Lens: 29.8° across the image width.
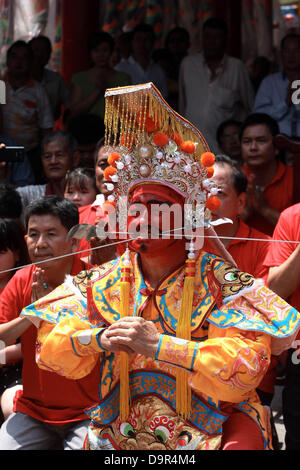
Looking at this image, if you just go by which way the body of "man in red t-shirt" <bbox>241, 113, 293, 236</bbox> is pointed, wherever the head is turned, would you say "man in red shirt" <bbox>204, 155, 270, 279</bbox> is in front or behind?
in front

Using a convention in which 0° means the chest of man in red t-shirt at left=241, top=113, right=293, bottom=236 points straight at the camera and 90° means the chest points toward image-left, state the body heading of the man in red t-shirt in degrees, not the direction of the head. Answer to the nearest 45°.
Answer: approximately 45°

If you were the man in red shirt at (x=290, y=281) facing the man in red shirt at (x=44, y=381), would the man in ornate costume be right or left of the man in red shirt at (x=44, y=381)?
left

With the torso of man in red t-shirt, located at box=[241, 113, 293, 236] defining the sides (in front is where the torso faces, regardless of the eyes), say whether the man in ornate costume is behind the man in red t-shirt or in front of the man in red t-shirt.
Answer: in front

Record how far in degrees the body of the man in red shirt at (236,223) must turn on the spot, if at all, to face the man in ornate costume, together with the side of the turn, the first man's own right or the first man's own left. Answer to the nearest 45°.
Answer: approximately 45° to the first man's own left

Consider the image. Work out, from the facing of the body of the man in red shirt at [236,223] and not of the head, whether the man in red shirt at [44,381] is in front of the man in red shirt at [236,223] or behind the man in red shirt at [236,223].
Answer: in front

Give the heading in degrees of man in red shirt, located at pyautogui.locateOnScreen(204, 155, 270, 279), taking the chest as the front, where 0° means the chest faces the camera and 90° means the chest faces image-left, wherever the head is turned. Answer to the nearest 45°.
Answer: approximately 45°

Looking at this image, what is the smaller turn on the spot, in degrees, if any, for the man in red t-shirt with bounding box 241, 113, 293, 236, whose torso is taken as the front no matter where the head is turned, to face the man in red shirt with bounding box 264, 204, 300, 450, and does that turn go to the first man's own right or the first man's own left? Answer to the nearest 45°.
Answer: approximately 45° to the first man's own left
